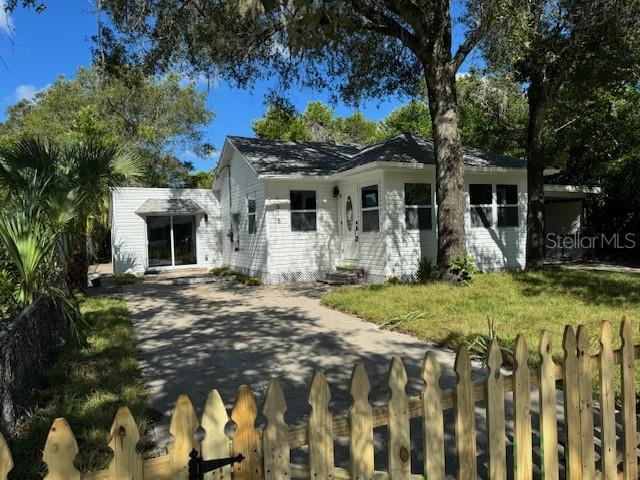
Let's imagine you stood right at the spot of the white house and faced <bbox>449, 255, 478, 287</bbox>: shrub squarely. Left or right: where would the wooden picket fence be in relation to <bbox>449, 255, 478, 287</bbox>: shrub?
right

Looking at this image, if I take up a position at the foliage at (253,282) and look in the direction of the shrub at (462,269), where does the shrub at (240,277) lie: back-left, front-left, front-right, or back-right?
back-left

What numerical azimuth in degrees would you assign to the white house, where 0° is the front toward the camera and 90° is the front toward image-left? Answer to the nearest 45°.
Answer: approximately 0°

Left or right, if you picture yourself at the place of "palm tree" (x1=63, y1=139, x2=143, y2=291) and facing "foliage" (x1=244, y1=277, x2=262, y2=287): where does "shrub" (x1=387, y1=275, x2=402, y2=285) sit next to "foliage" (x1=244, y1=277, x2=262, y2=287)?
right

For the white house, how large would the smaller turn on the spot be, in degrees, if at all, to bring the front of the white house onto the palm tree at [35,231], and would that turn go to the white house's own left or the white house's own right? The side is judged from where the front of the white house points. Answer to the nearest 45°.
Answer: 0° — it already faces it

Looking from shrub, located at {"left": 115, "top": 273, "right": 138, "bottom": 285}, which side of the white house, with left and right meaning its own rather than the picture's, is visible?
right

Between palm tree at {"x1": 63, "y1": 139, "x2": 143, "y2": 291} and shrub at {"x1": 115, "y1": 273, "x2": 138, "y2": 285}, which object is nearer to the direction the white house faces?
the palm tree

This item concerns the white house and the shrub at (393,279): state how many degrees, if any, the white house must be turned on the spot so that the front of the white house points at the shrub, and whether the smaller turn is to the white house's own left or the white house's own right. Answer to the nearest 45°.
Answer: approximately 45° to the white house's own left

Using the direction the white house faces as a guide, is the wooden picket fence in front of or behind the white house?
in front
